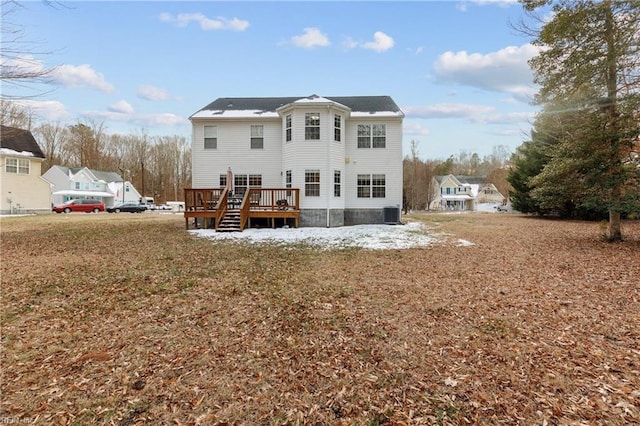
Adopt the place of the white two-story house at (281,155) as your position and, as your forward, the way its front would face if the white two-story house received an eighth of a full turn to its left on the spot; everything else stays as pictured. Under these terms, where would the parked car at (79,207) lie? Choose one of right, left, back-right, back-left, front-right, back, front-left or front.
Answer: front

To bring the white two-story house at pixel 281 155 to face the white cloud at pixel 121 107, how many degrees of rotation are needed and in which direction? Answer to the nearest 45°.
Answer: approximately 45° to its left

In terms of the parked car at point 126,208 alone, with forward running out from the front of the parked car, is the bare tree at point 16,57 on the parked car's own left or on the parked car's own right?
on the parked car's own left

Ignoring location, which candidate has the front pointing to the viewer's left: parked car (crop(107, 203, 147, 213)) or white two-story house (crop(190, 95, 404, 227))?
the parked car

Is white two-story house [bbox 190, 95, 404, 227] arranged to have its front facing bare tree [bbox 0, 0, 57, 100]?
no

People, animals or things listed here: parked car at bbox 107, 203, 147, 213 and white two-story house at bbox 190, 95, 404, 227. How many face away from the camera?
1

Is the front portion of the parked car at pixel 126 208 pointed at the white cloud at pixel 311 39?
no

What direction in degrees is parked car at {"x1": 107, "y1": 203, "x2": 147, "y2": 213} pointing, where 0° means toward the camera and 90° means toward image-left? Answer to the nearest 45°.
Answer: approximately 90°

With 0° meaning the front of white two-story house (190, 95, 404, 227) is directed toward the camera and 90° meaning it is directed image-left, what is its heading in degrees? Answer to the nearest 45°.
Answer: approximately 180°

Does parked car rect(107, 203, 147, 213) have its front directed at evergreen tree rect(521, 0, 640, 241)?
no
